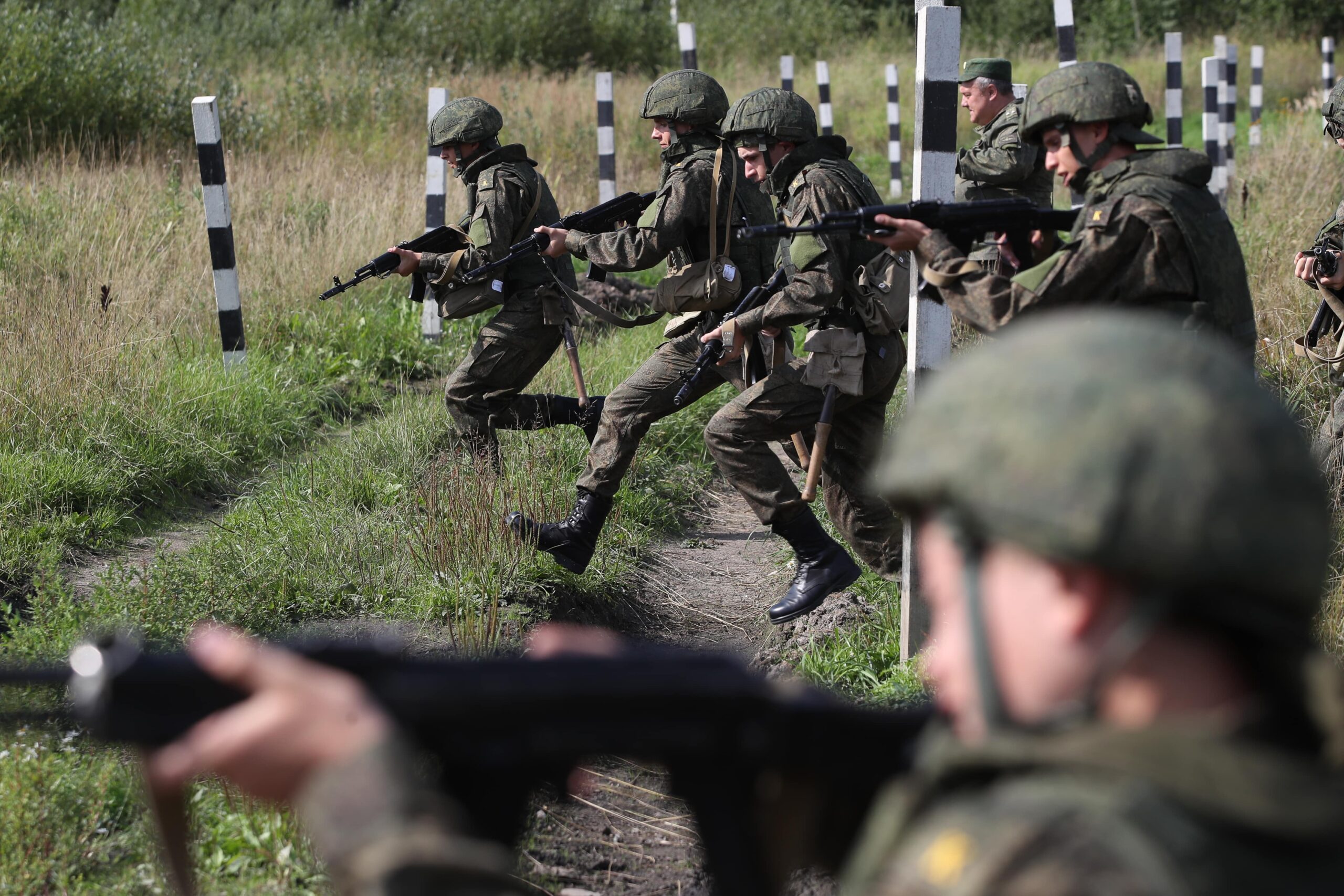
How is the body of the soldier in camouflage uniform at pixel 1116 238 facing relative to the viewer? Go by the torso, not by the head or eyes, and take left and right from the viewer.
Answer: facing to the left of the viewer

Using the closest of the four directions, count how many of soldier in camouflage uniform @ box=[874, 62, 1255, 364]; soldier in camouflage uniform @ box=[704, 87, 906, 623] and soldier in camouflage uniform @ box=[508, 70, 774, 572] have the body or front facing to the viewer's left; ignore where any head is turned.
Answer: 3

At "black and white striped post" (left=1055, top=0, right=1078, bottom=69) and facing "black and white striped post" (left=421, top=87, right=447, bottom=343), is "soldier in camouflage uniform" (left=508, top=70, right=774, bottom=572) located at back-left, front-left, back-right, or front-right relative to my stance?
front-left

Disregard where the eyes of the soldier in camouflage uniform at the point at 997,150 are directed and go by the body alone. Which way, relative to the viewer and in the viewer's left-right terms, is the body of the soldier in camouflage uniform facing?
facing to the left of the viewer

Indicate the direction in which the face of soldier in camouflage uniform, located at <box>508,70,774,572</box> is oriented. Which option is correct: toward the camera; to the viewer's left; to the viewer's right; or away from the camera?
to the viewer's left

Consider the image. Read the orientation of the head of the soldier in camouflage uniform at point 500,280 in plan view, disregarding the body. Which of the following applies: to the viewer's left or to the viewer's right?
to the viewer's left

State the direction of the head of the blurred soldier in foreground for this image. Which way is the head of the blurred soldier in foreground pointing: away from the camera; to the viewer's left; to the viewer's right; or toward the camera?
to the viewer's left

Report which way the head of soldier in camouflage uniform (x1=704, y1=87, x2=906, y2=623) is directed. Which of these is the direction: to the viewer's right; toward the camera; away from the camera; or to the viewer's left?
to the viewer's left

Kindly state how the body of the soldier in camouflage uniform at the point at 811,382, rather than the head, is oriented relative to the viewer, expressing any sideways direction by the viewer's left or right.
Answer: facing to the left of the viewer

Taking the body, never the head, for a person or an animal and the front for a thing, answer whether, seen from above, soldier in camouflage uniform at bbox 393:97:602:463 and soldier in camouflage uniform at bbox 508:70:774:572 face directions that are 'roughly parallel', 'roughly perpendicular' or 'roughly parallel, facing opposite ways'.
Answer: roughly parallel

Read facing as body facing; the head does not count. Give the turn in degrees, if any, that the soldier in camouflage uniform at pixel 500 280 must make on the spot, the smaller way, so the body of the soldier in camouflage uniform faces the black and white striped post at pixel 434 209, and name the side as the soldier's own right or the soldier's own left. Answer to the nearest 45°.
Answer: approximately 90° to the soldier's own right

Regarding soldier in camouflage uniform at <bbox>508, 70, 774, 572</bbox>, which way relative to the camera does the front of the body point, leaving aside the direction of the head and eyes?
to the viewer's left

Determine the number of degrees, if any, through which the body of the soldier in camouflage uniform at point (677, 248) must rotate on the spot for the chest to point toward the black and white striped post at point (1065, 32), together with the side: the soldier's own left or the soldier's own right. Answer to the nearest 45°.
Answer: approximately 135° to the soldier's own right
